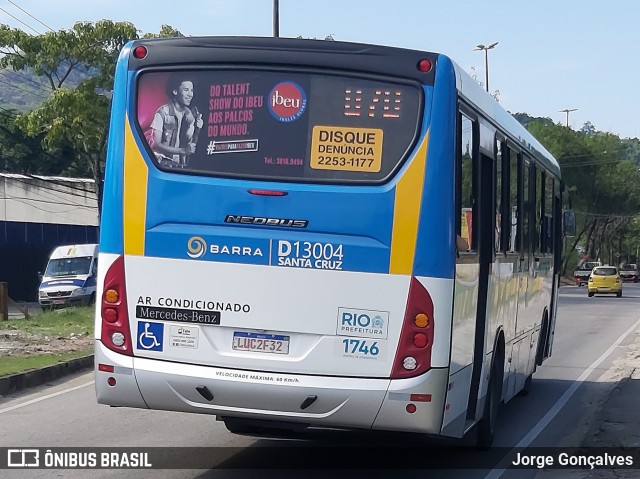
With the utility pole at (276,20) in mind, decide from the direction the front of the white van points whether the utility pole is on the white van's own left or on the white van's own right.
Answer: on the white van's own left

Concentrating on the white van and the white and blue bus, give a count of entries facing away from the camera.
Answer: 1

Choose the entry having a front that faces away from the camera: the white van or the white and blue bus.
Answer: the white and blue bus

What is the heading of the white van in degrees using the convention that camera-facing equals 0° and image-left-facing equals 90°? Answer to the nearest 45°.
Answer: approximately 45°

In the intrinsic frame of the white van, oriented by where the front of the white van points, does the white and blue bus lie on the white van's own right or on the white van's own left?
on the white van's own left

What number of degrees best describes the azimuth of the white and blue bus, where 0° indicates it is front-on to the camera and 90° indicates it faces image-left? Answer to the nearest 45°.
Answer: approximately 180°

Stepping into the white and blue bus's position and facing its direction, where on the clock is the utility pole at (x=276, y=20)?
The utility pole is roughly at 12 o'clock from the white and blue bus.
